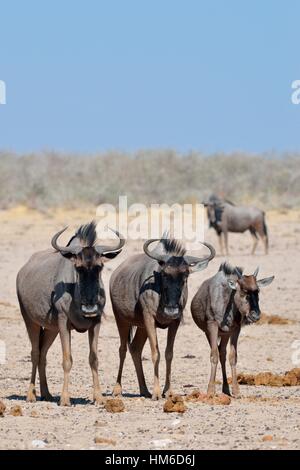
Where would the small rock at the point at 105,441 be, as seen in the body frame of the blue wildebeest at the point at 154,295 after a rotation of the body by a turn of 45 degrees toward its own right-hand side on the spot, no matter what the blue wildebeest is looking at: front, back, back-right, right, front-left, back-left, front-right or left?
front

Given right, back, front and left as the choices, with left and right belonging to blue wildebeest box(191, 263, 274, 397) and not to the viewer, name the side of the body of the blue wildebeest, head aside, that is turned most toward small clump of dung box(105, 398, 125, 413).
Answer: right

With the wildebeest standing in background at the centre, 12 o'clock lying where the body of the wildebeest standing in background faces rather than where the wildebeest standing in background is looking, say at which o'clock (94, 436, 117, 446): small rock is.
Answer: The small rock is roughly at 9 o'clock from the wildebeest standing in background.

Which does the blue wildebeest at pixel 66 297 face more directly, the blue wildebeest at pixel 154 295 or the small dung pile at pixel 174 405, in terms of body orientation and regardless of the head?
the small dung pile

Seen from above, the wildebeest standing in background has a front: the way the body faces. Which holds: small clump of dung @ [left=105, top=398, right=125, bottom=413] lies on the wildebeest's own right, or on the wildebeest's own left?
on the wildebeest's own left

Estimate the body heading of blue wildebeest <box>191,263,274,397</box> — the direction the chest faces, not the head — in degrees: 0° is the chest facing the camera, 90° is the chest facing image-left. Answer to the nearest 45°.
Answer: approximately 315°

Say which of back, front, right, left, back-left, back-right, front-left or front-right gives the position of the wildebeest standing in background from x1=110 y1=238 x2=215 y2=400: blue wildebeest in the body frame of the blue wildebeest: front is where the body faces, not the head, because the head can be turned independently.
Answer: back-left

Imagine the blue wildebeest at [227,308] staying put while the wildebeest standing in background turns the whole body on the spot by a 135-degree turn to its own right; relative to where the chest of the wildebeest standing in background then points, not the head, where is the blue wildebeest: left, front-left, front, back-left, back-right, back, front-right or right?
back-right

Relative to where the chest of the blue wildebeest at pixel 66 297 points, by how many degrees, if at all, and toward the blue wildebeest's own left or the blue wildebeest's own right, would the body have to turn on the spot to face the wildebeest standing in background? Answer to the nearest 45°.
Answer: approximately 135° to the blue wildebeest's own left

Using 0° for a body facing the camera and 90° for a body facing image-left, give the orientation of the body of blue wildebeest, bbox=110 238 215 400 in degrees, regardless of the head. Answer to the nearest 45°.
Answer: approximately 315°

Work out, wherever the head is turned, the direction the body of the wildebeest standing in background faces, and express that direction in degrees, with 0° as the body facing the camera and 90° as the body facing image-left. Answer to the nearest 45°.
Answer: approximately 90°

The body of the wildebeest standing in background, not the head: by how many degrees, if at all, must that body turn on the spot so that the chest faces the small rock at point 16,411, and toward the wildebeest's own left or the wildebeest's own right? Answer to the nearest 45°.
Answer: approximately 90° to the wildebeest's own left
